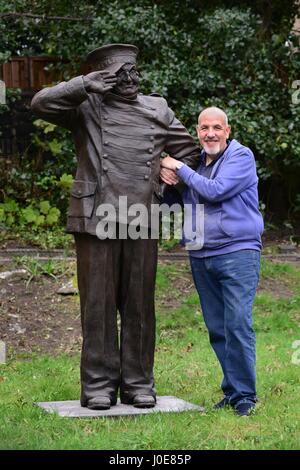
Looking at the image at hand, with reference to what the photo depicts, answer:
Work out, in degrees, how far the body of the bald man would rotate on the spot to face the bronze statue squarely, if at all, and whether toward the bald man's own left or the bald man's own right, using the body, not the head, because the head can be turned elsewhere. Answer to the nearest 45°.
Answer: approximately 45° to the bald man's own right

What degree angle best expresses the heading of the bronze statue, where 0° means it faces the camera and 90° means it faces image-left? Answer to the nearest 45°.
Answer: approximately 0°

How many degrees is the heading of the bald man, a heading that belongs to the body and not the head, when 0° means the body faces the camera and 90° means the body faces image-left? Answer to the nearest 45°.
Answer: approximately 45°
